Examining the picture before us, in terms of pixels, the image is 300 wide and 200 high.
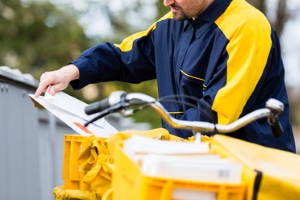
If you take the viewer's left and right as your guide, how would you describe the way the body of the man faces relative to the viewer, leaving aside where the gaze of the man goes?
facing the viewer and to the left of the viewer

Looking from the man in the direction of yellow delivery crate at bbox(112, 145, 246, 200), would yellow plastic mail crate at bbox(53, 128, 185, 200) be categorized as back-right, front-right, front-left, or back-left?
front-right

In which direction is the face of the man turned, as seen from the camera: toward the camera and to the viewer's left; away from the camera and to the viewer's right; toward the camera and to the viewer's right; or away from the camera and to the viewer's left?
toward the camera and to the viewer's left
